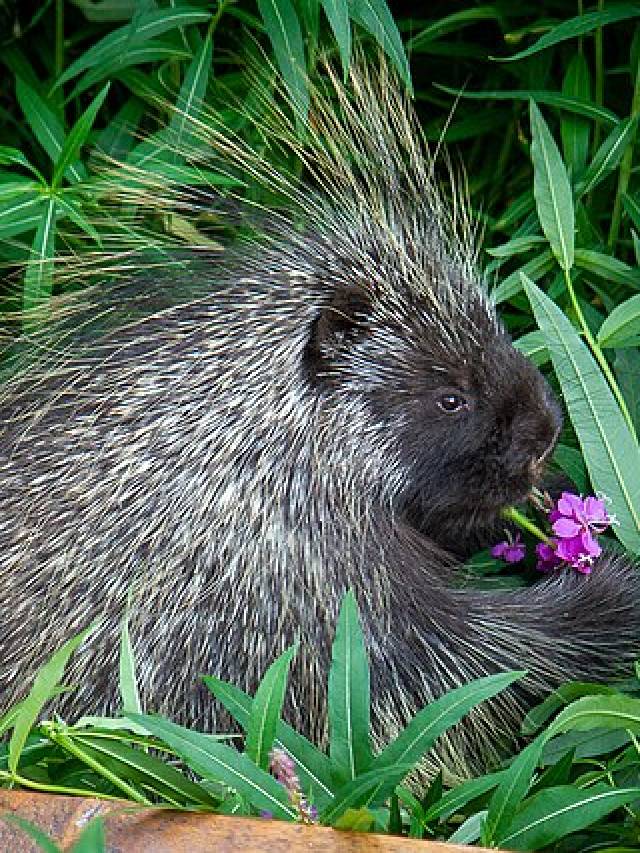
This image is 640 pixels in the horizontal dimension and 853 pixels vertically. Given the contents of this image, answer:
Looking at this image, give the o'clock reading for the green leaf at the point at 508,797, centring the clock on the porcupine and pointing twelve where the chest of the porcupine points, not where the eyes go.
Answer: The green leaf is roughly at 3 o'clock from the porcupine.

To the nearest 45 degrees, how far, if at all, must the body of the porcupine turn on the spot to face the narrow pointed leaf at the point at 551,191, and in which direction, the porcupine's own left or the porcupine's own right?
approximately 45° to the porcupine's own left

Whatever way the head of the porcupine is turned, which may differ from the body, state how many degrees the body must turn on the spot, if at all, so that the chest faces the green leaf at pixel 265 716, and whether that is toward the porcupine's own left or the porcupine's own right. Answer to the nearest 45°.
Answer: approximately 90° to the porcupine's own right

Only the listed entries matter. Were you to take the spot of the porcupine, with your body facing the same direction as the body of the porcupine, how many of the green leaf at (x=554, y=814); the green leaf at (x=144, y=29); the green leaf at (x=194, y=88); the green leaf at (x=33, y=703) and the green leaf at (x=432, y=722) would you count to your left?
2

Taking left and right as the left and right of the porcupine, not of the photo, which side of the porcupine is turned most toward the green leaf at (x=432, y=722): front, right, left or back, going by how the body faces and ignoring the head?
right

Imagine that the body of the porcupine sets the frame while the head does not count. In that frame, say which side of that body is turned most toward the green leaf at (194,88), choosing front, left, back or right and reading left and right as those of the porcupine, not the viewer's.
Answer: left

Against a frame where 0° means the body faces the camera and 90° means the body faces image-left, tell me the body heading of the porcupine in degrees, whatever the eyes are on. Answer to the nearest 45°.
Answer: approximately 270°

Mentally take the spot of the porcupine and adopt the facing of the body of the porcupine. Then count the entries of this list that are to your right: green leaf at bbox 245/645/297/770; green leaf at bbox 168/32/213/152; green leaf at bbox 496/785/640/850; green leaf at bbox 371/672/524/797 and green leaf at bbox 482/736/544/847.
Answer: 4

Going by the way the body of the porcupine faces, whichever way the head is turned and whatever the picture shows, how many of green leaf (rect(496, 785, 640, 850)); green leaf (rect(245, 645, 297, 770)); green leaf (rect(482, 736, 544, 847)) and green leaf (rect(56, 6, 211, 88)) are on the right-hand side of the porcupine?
3
